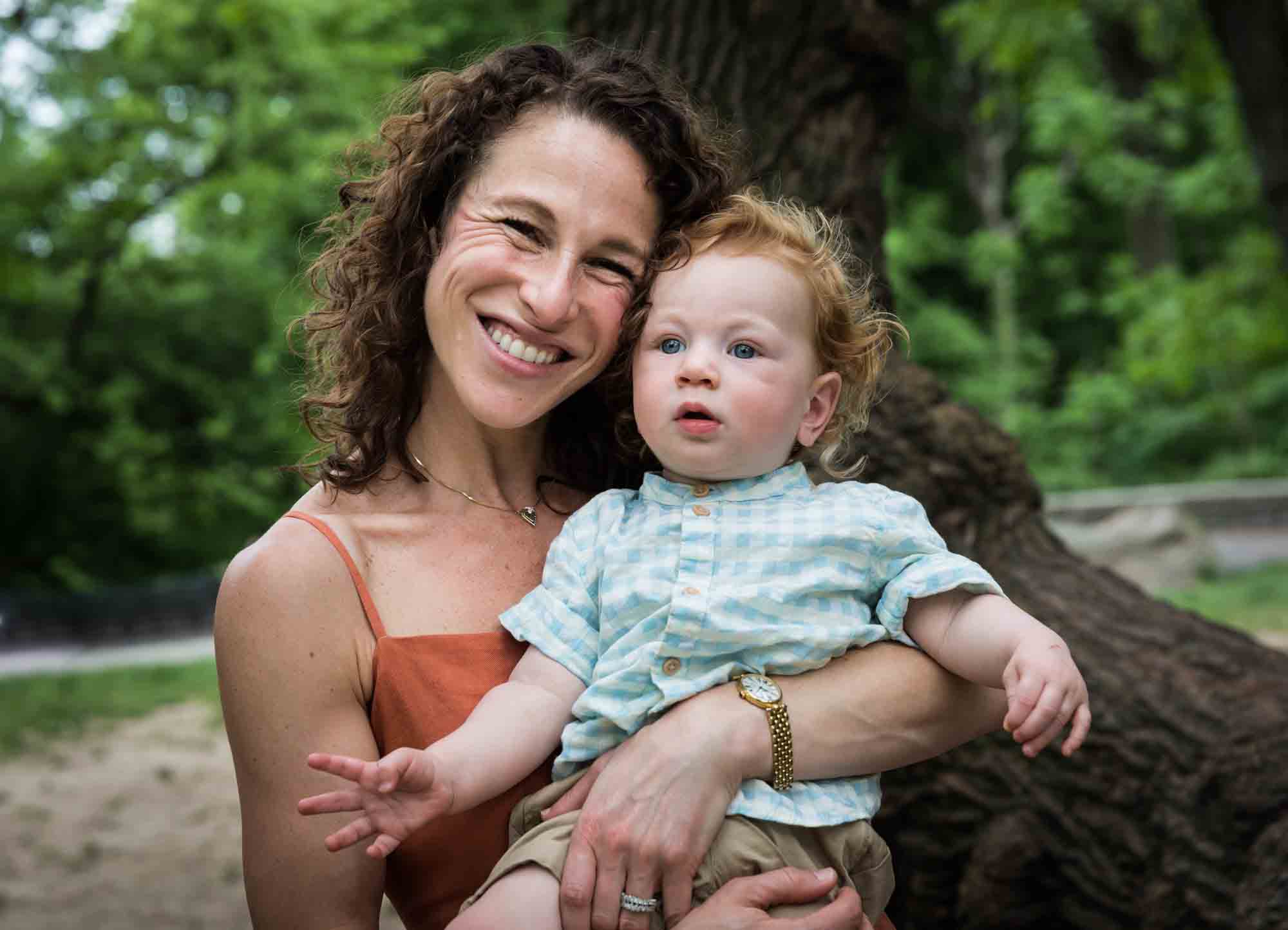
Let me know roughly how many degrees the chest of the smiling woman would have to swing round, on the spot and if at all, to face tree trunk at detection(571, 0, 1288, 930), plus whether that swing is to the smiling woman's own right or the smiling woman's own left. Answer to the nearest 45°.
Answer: approximately 90° to the smiling woman's own left

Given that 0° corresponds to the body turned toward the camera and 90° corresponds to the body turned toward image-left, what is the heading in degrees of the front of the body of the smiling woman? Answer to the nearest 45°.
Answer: approximately 315°
